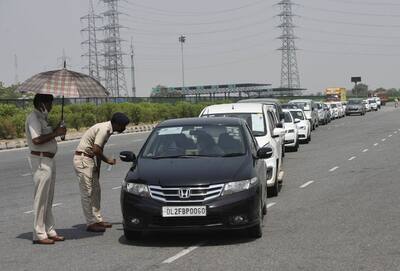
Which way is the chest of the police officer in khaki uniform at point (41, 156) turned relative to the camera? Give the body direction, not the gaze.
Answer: to the viewer's right

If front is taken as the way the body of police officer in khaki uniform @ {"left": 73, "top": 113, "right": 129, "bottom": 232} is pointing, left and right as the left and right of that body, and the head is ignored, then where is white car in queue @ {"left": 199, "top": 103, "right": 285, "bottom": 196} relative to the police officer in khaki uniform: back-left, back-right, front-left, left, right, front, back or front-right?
front-left

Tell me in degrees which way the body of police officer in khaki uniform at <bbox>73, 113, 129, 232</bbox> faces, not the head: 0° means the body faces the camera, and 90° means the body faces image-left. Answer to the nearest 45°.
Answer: approximately 270°

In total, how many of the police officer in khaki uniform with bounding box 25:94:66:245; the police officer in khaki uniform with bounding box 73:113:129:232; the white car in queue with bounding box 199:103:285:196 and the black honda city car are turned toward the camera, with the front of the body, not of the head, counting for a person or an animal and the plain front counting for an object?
2

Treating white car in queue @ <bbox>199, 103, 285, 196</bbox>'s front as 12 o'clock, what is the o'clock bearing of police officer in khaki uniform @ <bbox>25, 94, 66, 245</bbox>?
The police officer in khaki uniform is roughly at 1 o'clock from the white car in queue.

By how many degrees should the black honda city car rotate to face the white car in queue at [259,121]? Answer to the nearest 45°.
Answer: approximately 180°

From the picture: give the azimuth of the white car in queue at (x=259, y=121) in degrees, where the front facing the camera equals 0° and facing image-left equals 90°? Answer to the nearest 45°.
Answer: approximately 0°

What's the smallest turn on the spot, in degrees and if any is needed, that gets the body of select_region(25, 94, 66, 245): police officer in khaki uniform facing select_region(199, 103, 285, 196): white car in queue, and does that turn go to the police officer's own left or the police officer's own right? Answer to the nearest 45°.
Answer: approximately 45° to the police officer's own left
